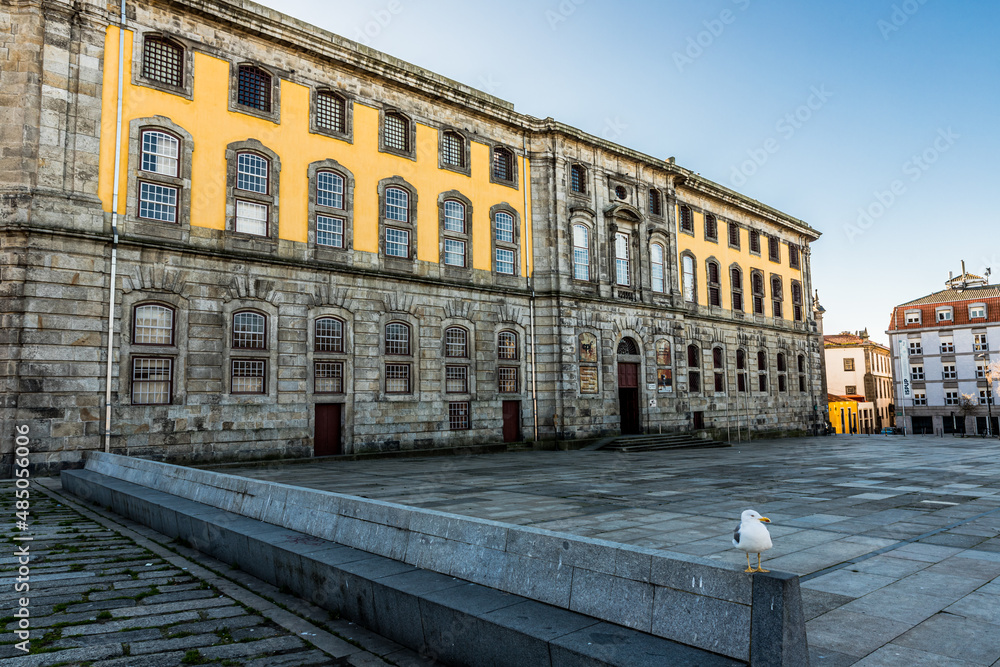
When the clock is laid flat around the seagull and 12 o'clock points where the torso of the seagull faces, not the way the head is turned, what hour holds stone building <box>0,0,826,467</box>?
The stone building is roughly at 6 o'clock from the seagull.

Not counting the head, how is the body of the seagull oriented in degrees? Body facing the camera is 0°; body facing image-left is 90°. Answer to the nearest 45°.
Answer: approximately 315°

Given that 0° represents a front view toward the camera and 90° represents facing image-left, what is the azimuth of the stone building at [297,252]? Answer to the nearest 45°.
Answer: approximately 315°
